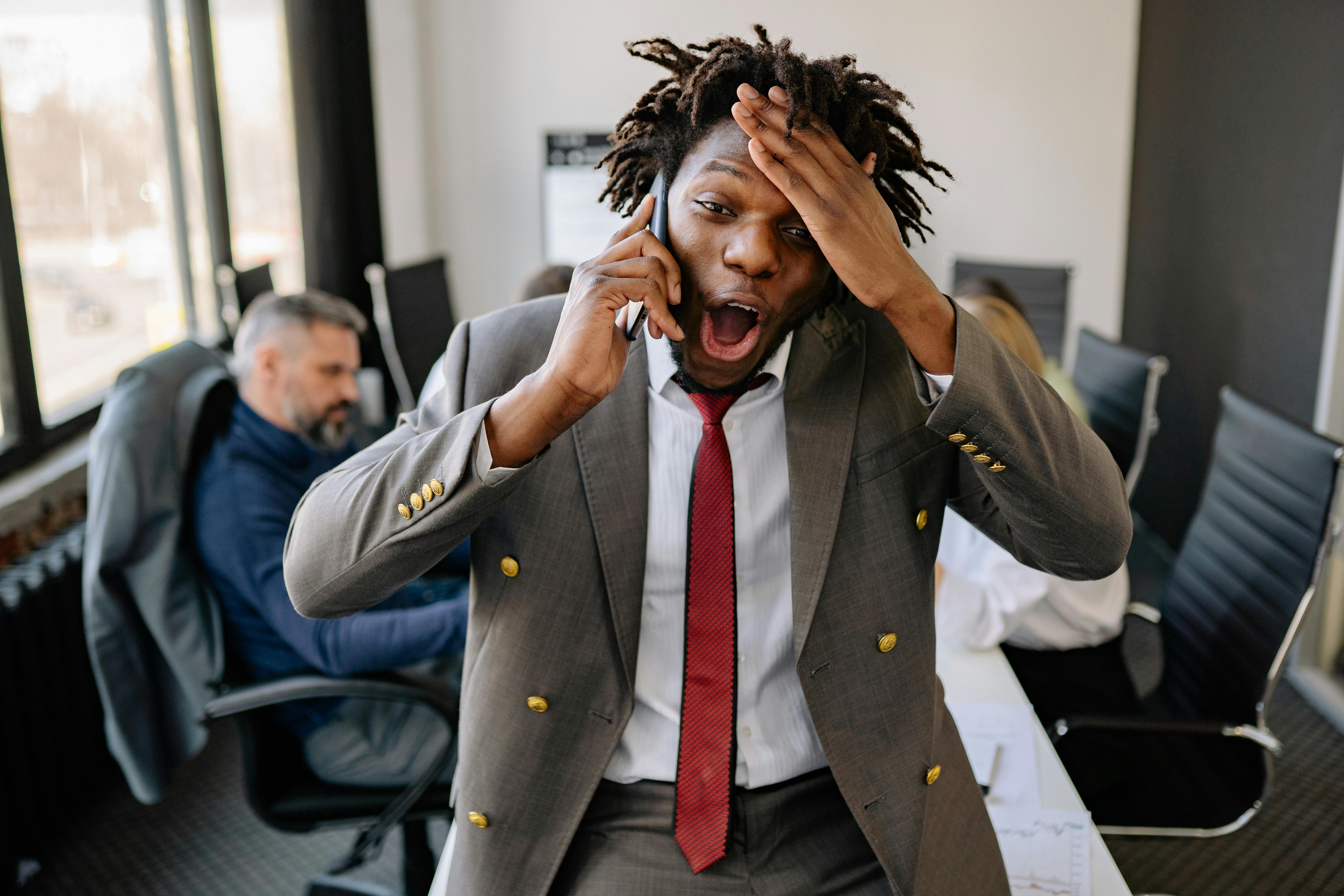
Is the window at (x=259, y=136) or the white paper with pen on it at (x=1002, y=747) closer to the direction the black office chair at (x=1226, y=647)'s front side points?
the white paper with pen on it

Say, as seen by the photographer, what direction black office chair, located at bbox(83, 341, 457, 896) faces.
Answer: facing to the right of the viewer

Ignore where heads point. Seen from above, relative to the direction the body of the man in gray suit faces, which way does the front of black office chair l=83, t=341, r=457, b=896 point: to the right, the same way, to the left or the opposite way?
to the left

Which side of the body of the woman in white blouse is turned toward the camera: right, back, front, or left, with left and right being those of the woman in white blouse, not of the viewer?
left

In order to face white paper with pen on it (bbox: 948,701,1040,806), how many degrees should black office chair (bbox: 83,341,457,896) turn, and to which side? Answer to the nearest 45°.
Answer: approximately 45° to its right

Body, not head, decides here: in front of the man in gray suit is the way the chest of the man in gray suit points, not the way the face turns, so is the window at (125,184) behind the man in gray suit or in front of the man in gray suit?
behind

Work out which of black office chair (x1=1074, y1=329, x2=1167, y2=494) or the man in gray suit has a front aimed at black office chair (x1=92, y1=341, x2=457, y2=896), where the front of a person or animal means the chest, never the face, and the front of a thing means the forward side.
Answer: black office chair (x1=1074, y1=329, x2=1167, y2=494)

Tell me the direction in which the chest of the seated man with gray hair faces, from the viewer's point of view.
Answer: to the viewer's right
